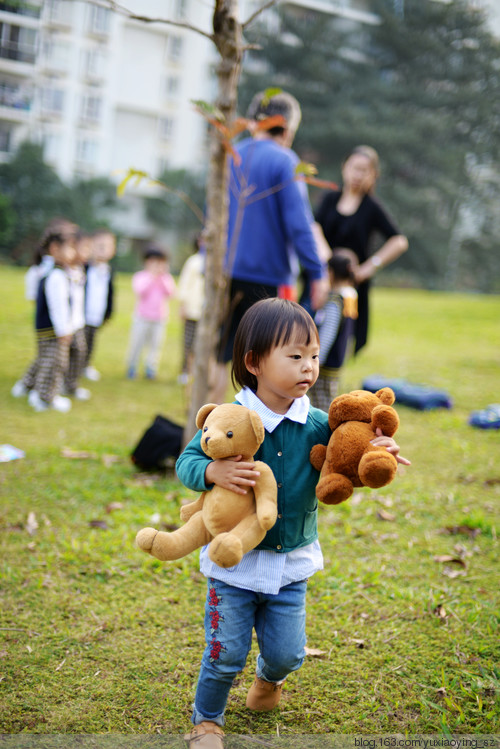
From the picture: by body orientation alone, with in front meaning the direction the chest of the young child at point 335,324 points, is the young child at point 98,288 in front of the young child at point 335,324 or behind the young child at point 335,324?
in front

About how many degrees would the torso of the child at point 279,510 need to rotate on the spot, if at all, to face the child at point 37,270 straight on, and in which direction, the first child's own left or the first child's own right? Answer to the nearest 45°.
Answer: approximately 180°

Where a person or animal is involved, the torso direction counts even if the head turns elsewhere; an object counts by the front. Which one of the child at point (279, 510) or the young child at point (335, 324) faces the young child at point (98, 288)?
the young child at point (335, 324)

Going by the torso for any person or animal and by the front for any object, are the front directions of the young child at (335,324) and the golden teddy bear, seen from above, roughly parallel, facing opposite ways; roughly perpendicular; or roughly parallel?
roughly perpendicular

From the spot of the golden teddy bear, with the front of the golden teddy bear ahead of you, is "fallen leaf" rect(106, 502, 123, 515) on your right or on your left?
on your right

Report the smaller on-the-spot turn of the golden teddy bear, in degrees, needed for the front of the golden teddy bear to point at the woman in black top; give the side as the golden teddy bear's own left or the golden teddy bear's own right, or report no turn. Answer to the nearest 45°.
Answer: approximately 135° to the golden teddy bear's own right

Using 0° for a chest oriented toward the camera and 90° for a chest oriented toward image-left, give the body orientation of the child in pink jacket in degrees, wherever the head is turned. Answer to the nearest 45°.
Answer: approximately 0°
